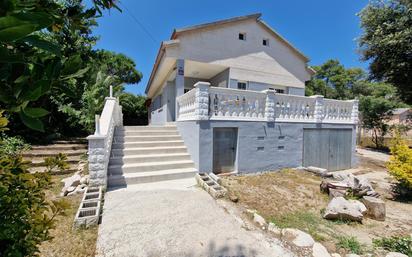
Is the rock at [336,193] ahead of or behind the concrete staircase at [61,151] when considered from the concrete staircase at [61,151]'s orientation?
ahead

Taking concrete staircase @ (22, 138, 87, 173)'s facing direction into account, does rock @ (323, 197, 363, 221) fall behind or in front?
in front

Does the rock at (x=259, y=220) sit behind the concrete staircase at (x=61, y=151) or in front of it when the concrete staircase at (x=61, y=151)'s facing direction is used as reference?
in front

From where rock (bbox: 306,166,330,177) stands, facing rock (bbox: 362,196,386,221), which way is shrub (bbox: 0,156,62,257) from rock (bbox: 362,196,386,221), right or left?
right

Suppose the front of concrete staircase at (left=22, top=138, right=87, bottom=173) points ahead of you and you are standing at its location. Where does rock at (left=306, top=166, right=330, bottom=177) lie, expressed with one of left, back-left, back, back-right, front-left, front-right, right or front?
front-left

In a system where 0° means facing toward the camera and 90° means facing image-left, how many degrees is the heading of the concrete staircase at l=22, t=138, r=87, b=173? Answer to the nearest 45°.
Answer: approximately 0°

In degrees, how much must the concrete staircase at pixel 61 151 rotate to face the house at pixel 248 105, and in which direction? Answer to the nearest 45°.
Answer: approximately 45° to its left

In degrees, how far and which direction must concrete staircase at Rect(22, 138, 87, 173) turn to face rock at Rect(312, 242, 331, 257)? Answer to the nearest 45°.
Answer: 0° — it already faces it
